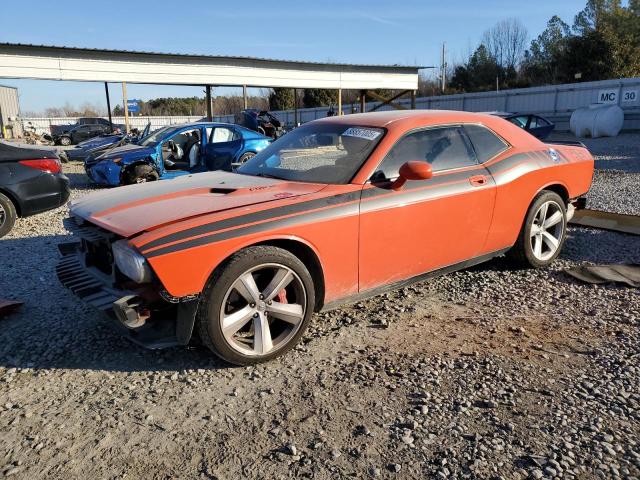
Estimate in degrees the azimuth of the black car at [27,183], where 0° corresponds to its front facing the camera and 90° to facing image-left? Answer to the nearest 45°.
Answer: approximately 90°

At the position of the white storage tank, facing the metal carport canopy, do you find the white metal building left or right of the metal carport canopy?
right

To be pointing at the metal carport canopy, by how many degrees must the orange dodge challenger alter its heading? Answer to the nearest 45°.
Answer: approximately 135° to its right

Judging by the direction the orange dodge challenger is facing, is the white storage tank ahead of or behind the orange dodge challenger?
behind

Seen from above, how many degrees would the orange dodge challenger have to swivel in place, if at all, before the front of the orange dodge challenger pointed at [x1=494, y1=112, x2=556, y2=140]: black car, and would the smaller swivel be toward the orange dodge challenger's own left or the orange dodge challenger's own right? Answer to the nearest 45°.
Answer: approximately 180°

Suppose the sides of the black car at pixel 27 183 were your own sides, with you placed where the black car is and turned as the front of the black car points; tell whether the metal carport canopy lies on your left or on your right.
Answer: on your right

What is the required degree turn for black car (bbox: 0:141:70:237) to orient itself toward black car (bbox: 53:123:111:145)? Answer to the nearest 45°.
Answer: approximately 90° to its right

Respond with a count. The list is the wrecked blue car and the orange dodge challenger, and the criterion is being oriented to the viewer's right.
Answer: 0

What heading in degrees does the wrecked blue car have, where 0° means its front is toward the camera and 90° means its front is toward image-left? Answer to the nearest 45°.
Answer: approximately 45°

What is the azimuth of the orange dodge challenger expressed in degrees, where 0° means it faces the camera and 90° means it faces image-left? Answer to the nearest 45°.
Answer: approximately 45°

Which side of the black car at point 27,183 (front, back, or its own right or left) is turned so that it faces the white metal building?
right
